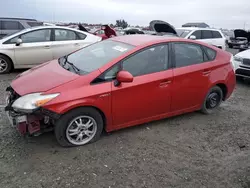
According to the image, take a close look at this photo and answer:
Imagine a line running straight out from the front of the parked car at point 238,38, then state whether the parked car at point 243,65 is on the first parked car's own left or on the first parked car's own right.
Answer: on the first parked car's own left

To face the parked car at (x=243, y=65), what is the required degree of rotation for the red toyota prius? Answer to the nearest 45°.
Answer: approximately 180°

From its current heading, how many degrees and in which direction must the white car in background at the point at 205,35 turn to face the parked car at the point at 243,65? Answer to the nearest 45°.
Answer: approximately 45° to its left

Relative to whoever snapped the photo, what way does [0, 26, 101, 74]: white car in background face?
facing to the left of the viewer

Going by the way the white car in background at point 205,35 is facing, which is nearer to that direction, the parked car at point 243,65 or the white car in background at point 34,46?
the white car in background

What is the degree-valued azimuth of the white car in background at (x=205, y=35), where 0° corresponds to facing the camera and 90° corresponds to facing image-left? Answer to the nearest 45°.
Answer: approximately 45°
